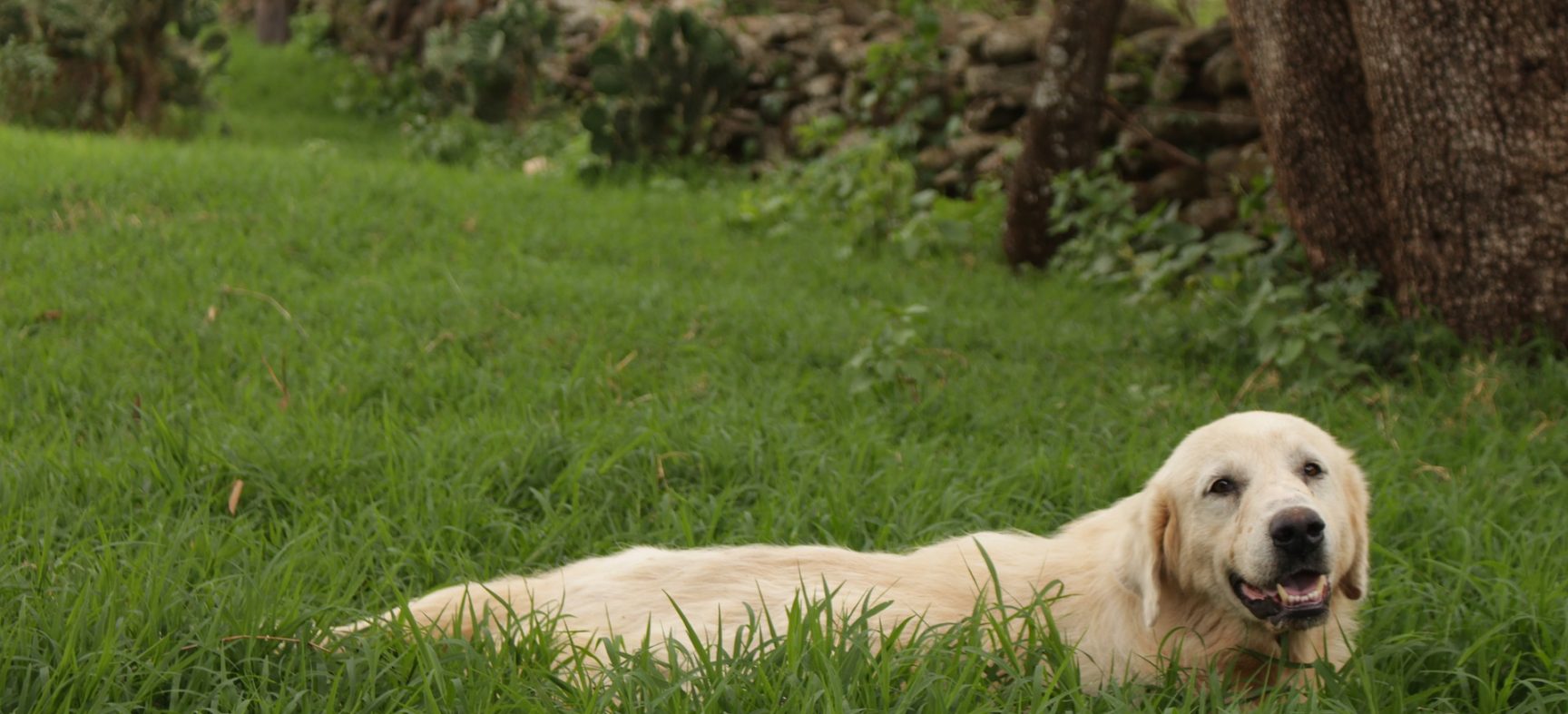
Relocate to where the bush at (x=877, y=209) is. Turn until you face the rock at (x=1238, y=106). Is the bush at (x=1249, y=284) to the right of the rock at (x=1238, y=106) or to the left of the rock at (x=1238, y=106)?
right

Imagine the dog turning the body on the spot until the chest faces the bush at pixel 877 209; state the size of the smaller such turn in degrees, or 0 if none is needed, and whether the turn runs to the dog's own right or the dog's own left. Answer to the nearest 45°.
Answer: approximately 90° to the dog's own left

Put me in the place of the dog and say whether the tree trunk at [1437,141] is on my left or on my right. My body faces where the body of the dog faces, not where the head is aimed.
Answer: on my left

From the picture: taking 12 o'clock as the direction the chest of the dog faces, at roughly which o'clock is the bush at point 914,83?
The bush is roughly at 9 o'clock from the dog.

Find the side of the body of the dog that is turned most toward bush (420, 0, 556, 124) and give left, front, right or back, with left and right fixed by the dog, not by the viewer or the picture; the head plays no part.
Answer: left

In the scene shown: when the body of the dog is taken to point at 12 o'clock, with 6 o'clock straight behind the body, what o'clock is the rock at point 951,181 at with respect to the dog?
The rock is roughly at 9 o'clock from the dog.

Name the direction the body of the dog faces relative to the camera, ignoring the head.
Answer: to the viewer's right

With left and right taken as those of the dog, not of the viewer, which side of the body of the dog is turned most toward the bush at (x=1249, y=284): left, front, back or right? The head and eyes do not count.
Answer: left

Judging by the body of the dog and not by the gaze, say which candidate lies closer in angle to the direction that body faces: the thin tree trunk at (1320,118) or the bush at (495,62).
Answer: the thin tree trunk
